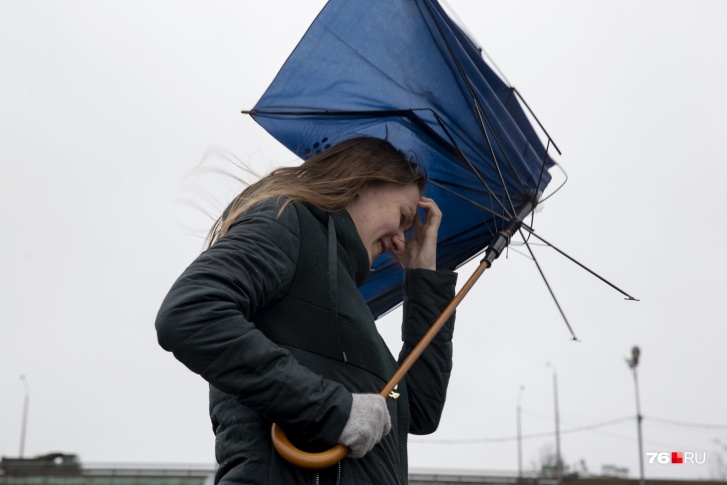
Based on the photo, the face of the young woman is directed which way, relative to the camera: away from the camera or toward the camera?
toward the camera

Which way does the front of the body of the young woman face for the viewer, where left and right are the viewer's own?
facing the viewer and to the right of the viewer
